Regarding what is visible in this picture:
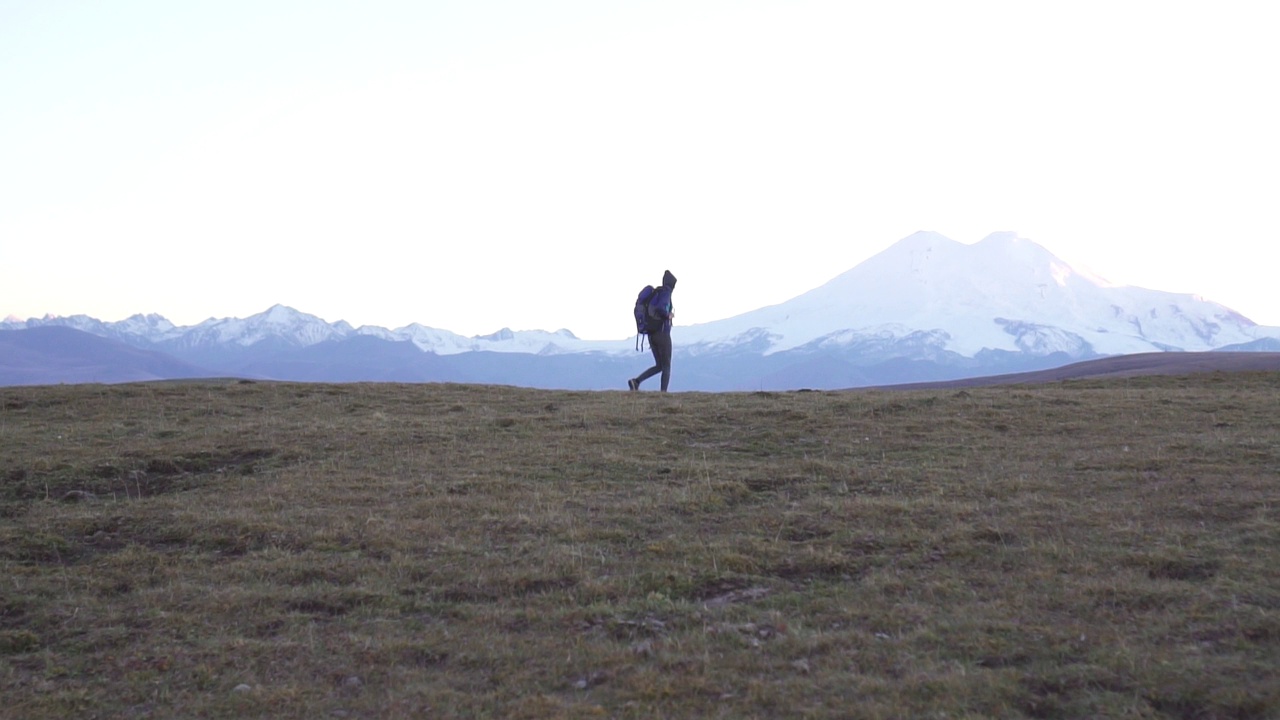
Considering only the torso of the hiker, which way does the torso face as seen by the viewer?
to the viewer's right
